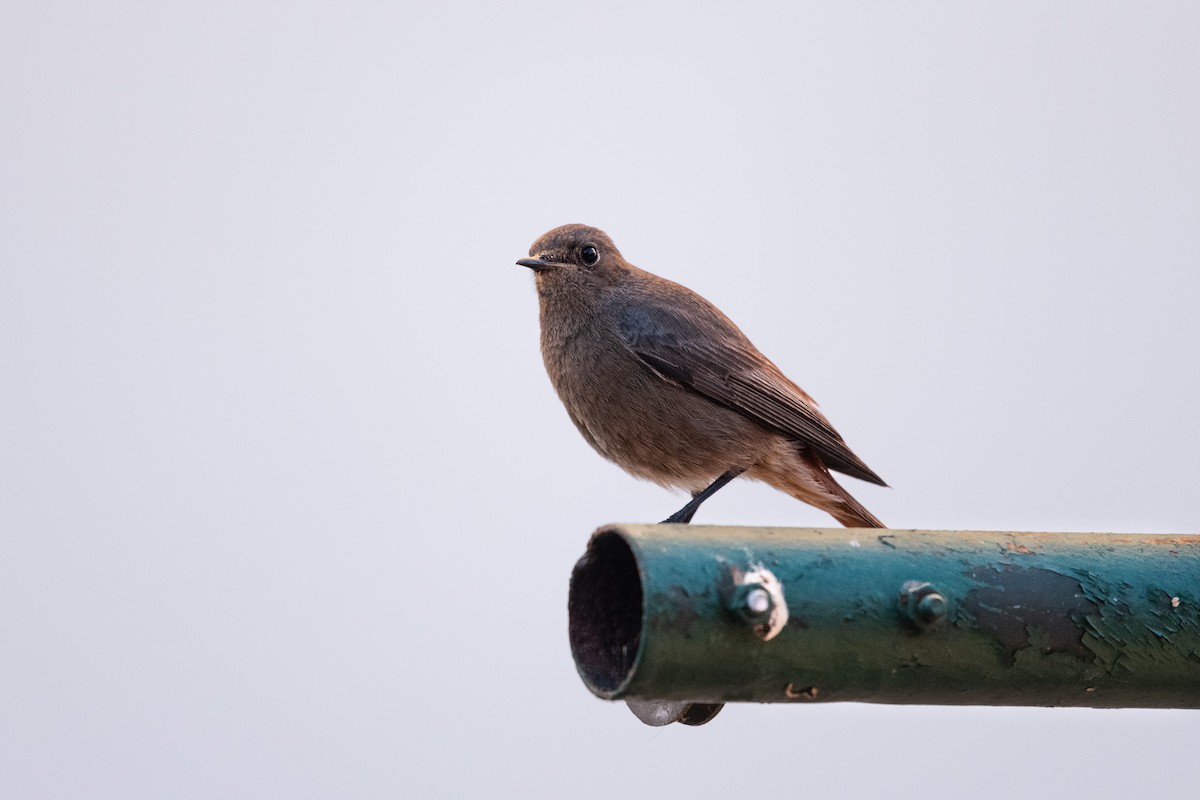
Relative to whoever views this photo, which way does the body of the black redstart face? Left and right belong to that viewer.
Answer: facing to the left of the viewer
